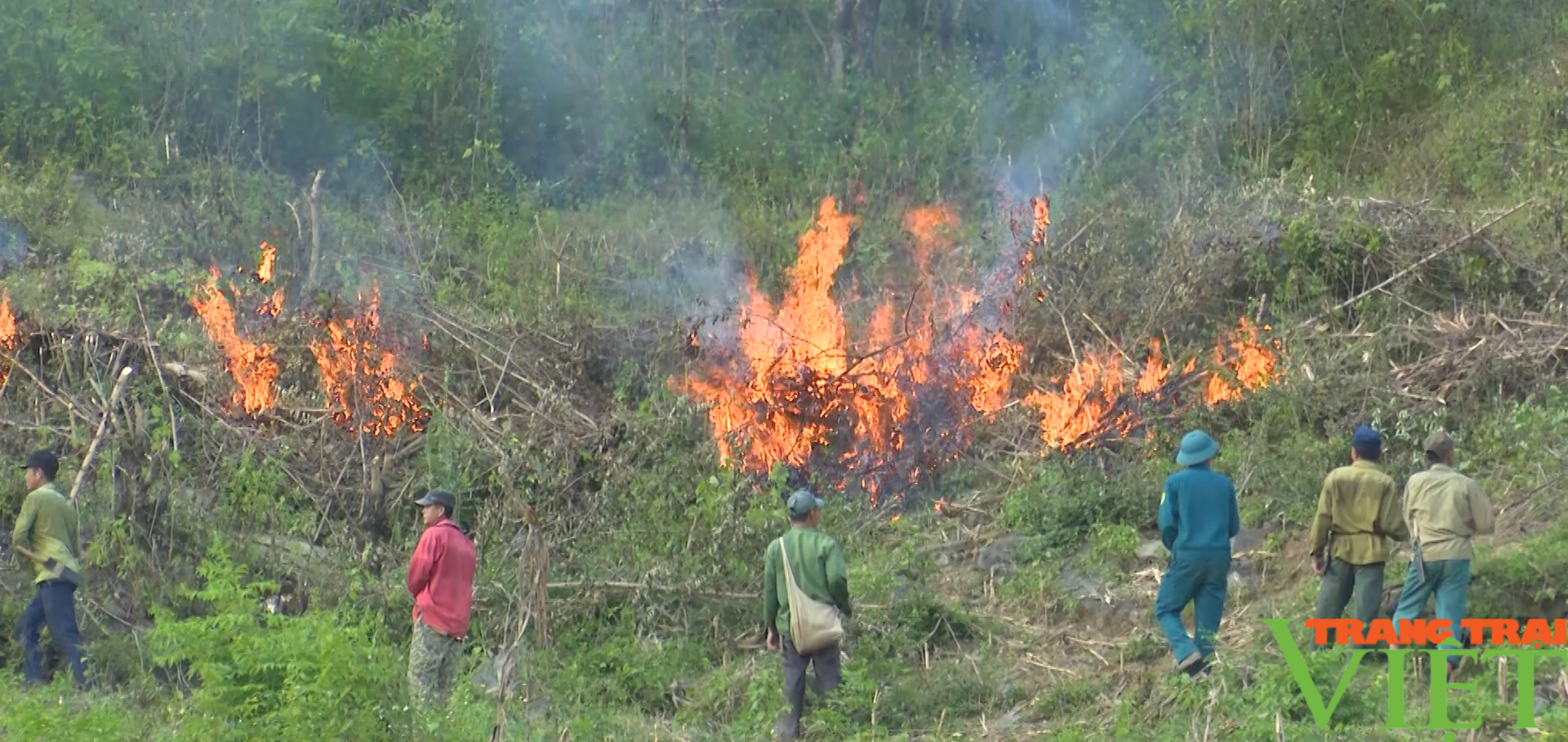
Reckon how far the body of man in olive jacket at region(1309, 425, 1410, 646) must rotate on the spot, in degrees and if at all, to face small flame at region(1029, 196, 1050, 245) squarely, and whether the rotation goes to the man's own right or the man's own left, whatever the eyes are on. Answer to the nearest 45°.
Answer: approximately 45° to the man's own left

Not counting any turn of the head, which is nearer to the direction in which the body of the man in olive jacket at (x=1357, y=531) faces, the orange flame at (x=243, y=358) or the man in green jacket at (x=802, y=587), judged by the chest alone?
the orange flame

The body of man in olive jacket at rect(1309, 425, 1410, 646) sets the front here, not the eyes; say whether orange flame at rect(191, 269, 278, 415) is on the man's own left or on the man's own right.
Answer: on the man's own left

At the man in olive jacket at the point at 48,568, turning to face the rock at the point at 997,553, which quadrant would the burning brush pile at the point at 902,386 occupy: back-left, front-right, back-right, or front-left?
front-left

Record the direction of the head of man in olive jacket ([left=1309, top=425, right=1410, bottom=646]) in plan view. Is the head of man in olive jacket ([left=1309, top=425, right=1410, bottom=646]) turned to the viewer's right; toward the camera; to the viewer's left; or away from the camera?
away from the camera

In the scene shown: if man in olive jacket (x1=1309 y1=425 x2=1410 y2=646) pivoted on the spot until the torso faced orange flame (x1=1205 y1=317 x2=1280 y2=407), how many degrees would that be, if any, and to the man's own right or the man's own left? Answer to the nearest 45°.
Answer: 0° — they already face it

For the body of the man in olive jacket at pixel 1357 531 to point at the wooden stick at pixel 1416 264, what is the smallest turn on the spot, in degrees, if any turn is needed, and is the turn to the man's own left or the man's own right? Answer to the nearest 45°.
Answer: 0° — they already face it

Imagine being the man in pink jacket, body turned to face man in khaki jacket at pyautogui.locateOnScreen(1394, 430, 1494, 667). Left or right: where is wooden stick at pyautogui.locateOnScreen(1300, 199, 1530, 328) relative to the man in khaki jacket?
left

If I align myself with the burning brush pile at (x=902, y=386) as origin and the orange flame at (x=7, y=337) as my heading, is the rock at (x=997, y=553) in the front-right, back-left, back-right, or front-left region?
back-left

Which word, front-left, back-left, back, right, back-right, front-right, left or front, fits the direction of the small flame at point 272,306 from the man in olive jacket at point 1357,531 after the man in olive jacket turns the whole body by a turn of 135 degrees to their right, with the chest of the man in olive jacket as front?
back-right

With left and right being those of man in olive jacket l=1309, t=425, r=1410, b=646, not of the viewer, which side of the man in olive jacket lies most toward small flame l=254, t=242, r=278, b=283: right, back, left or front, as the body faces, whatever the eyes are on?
left

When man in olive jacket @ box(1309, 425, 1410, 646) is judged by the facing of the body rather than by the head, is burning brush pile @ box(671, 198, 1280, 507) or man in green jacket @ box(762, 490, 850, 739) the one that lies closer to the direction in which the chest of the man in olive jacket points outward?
the burning brush pile

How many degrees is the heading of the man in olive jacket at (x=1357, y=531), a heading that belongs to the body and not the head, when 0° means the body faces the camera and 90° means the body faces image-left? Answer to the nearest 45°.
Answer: approximately 180°

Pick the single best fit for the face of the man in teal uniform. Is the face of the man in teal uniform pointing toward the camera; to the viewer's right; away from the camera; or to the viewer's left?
away from the camera

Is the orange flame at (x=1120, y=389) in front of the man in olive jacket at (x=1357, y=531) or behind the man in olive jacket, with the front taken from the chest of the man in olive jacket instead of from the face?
in front
